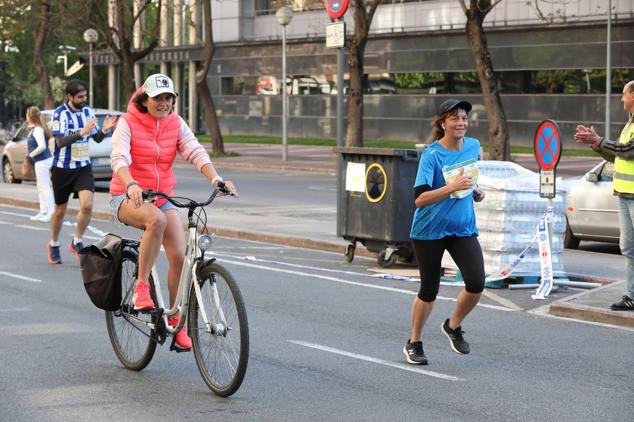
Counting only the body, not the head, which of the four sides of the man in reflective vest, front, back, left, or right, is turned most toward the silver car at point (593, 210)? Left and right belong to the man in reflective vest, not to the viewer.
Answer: right

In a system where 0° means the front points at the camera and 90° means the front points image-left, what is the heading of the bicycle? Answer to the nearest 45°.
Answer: approximately 315°

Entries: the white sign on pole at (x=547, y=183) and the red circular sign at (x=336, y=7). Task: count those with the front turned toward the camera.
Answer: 2

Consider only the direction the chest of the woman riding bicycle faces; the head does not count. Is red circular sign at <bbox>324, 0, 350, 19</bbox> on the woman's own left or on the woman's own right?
on the woman's own left

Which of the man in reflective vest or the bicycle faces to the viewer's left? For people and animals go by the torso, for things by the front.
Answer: the man in reflective vest

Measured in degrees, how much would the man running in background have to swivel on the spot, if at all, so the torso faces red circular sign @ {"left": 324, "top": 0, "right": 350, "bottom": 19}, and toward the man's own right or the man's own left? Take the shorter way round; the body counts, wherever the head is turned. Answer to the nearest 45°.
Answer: approximately 90° to the man's own left

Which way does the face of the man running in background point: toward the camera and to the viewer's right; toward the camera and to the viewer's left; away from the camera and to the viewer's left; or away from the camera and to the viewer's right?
toward the camera and to the viewer's right

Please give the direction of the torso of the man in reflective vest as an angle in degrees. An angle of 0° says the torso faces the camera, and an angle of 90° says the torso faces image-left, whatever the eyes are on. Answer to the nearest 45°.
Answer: approximately 90°
